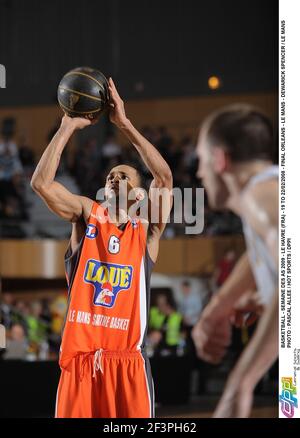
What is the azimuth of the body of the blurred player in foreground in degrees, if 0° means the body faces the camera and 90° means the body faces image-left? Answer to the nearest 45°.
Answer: approximately 135°
